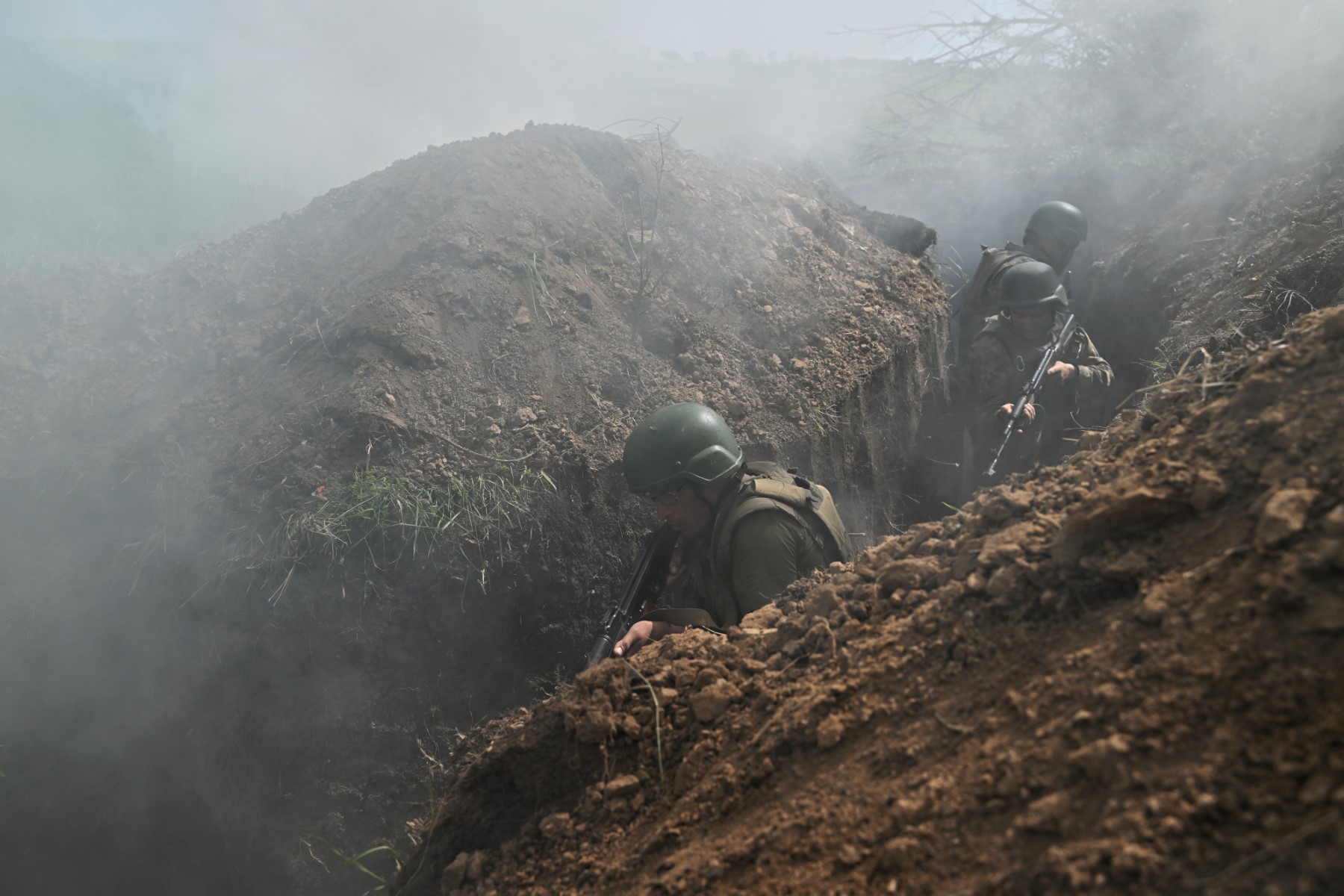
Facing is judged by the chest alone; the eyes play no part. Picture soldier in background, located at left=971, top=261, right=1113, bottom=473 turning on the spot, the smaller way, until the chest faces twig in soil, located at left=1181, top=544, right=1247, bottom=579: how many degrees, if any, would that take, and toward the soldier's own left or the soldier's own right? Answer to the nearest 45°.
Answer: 0° — they already face it

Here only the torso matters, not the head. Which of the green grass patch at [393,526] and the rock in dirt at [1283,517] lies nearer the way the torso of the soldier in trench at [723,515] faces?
the green grass patch

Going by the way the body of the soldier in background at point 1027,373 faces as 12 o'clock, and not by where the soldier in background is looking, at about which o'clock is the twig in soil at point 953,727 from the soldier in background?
The twig in soil is roughly at 12 o'clock from the soldier in background.

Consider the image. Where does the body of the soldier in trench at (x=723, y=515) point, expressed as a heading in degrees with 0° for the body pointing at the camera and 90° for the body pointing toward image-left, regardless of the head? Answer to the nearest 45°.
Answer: approximately 90°

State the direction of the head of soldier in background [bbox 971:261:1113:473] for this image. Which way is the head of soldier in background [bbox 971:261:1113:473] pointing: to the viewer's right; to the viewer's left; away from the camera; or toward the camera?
toward the camera

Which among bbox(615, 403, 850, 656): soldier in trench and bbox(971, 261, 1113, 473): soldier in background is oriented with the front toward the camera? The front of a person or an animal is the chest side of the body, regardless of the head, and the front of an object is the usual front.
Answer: the soldier in background

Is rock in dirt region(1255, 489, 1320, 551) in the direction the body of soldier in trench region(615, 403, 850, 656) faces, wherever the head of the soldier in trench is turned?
no

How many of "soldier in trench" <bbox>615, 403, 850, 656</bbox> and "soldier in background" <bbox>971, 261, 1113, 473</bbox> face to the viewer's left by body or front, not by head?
1

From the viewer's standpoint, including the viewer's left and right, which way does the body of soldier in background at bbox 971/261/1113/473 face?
facing the viewer

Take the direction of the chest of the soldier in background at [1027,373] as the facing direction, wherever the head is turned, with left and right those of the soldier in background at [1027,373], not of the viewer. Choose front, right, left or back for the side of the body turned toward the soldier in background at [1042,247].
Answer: back

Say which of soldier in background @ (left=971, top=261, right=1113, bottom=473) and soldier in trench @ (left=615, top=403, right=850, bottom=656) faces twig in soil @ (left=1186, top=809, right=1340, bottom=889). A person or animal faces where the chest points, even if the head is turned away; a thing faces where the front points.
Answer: the soldier in background

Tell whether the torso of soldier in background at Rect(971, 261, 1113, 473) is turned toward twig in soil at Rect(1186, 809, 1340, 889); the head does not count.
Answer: yes

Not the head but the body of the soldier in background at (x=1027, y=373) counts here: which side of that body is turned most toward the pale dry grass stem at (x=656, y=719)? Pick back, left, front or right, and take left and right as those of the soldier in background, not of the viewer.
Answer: front

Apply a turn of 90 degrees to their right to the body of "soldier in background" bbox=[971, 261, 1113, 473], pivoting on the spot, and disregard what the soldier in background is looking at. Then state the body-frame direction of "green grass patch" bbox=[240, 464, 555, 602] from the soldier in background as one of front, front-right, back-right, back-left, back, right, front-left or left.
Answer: front-left

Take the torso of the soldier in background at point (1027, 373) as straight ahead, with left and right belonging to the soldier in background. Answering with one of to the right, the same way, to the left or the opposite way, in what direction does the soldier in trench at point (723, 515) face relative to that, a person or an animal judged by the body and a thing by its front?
to the right
